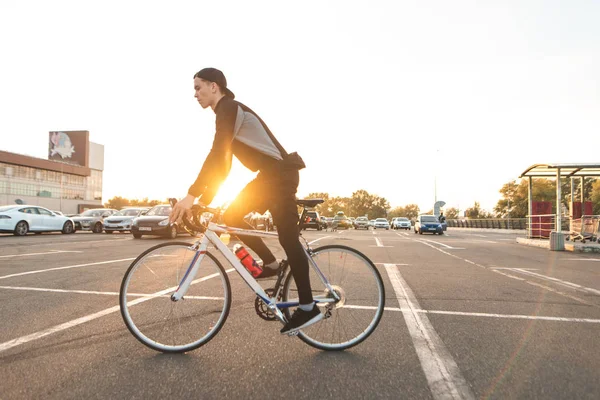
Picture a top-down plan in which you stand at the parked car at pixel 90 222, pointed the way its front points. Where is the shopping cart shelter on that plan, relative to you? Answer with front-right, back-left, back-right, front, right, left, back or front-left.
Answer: left

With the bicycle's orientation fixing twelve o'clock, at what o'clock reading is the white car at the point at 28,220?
The white car is roughly at 2 o'clock from the bicycle.

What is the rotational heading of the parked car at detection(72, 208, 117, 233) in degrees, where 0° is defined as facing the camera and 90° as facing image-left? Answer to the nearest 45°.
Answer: approximately 45°

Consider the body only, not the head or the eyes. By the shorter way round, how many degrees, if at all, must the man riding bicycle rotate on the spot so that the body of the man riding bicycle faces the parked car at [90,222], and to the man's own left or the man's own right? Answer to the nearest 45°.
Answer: approximately 90° to the man's own right

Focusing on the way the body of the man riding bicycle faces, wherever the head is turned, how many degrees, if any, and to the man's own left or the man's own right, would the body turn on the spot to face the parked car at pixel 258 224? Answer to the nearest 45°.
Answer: approximately 90° to the man's own right

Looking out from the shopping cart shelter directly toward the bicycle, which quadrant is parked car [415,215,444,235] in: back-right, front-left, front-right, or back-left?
back-right

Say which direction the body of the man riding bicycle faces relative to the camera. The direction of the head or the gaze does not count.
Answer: to the viewer's left

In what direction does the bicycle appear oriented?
to the viewer's left

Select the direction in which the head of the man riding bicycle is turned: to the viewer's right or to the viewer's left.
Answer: to the viewer's left

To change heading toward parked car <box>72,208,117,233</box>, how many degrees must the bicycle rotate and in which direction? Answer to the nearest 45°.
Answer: approximately 90° to its right

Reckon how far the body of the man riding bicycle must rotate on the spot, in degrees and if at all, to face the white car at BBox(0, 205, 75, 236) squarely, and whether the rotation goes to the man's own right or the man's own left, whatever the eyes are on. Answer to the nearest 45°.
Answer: approximately 45° to the man's own right
